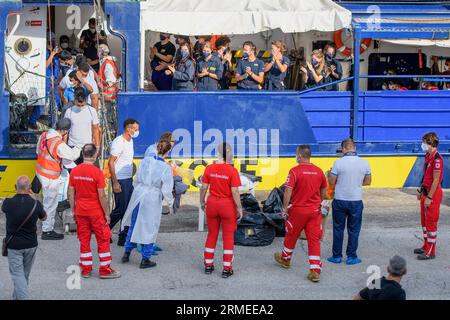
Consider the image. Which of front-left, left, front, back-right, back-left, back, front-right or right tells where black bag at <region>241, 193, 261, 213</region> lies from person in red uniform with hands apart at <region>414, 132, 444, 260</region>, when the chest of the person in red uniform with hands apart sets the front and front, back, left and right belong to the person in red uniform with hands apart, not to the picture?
front

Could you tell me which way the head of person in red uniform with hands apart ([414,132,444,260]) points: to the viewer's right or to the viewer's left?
to the viewer's left

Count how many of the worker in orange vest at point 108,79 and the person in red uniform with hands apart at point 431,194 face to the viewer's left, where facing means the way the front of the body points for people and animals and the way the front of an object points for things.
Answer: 2

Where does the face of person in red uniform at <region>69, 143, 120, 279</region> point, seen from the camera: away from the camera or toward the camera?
away from the camera

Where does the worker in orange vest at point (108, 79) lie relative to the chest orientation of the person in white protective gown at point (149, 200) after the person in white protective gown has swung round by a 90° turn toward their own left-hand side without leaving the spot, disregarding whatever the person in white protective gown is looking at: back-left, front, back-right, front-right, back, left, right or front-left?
front-right

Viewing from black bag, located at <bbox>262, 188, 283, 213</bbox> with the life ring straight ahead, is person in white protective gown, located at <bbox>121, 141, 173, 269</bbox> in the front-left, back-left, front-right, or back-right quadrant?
back-left

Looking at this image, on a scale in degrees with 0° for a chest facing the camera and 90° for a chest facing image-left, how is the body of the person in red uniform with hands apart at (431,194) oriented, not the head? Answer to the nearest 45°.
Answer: approximately 90°

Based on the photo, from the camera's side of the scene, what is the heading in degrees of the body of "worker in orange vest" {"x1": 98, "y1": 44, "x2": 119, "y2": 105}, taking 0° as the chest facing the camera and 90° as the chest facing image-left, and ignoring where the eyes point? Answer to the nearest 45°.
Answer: approximately 90°
